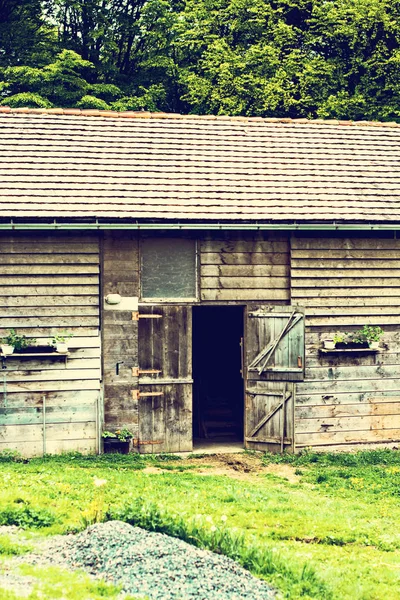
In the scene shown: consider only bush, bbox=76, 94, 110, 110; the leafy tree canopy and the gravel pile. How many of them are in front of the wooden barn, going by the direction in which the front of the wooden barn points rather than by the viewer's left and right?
1

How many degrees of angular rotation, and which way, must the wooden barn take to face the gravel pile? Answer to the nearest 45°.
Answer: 0° — it already faces it

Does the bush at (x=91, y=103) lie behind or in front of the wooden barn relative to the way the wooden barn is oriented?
behind

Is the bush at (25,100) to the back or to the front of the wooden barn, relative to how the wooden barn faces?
to the back

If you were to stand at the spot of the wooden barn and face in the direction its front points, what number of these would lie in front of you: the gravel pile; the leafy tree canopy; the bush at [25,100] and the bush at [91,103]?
1

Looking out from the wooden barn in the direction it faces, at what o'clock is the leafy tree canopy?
The leafy tree canopy is roughly at 6 o'clock from the wooden barn.

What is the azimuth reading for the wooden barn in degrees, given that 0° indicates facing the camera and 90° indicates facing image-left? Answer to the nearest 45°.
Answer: approximately 0°
